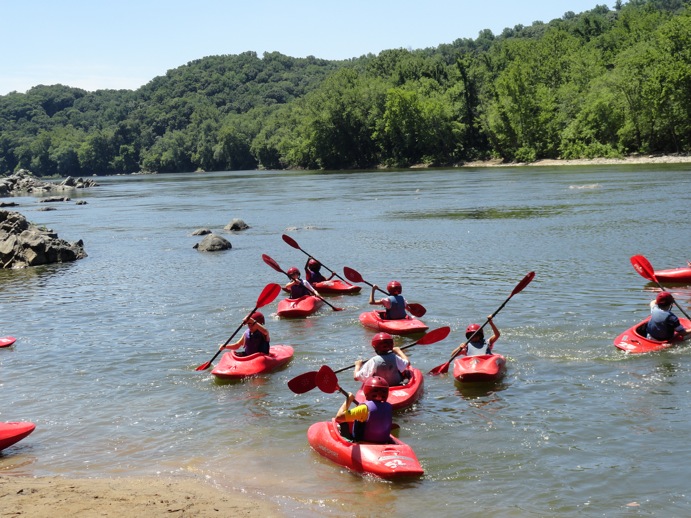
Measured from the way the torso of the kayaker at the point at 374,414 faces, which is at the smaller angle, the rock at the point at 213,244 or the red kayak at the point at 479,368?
the rock

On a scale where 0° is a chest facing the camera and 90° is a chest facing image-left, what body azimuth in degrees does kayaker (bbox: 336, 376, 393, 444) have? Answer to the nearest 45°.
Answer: approximately 135°

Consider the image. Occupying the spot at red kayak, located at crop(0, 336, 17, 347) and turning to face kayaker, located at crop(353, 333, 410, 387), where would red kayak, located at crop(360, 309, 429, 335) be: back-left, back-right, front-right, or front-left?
front-left

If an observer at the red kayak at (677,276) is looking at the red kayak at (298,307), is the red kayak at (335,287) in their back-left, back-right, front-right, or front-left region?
front-right
